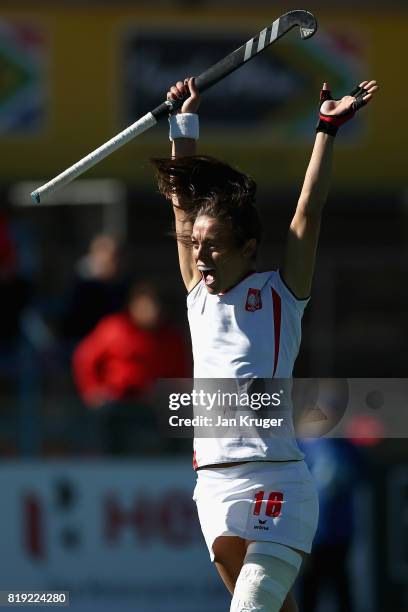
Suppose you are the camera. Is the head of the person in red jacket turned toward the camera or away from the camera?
toward the camera
